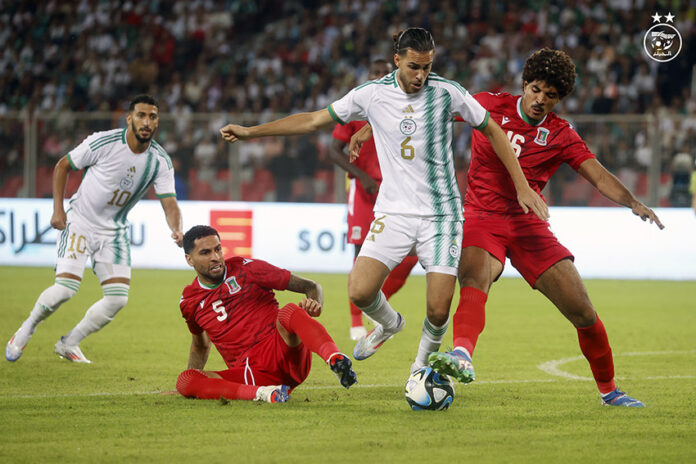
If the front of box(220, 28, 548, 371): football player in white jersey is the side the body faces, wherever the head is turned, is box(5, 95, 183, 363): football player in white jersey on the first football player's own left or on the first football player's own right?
on the first football player's own right

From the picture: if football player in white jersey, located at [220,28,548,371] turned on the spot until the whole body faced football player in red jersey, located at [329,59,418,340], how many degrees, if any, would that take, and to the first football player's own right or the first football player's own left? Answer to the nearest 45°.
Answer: approximately 180°

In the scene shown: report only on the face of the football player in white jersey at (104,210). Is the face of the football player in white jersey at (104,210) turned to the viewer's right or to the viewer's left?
to the viewer's right

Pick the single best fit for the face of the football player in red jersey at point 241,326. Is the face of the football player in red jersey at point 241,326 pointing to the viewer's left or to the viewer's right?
to the viewer's right

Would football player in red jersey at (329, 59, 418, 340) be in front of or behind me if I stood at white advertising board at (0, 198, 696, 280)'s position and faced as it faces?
in front

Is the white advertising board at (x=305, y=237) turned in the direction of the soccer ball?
yes

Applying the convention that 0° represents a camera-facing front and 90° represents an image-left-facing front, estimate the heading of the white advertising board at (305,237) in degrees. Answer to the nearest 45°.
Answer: approximately 0°

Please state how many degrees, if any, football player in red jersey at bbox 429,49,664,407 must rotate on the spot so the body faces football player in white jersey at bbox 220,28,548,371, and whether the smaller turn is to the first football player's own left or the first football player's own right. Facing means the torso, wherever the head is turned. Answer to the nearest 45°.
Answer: approximately 90° to the first football player's own right

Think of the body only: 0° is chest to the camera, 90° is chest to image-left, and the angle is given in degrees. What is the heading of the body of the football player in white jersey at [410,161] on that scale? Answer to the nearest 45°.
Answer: approximately 0°
